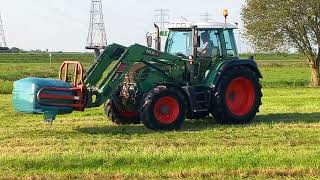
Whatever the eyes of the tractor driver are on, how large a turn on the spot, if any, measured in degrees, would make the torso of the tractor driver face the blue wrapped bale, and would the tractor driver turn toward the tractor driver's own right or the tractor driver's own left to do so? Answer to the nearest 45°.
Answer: approximately 45° to the tractor driver's own left

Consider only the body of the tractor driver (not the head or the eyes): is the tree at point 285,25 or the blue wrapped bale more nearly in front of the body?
the blue wrapped bale

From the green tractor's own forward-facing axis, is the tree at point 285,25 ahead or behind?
behind

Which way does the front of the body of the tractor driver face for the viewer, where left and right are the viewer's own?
facing to the left of the viewer
